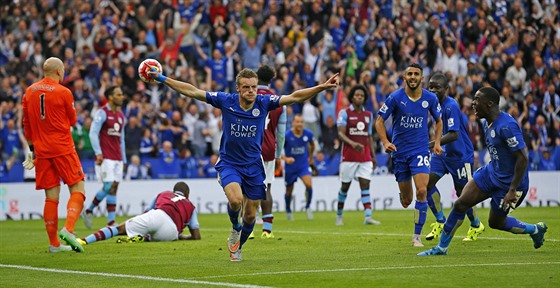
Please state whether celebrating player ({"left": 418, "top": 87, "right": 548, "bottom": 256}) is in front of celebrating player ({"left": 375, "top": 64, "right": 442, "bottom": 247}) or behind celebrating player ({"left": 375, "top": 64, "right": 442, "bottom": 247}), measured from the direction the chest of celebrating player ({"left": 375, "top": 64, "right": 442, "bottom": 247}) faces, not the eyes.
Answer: in front

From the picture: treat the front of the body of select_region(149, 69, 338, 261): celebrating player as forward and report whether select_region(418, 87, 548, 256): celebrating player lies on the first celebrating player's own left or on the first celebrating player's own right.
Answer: on the first celebrating player's own left

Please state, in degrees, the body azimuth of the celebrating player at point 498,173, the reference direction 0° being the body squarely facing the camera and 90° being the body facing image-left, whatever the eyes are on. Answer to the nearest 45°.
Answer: approximately 90°

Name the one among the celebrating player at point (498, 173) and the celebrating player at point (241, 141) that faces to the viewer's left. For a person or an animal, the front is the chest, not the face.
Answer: the celebrating player at point (498, 173)

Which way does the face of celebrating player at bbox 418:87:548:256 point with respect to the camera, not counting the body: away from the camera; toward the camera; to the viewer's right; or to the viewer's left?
to the viewer's left

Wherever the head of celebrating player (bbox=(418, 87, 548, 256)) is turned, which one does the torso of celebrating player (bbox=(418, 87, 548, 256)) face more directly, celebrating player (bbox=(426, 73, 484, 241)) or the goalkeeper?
the goalkeeper

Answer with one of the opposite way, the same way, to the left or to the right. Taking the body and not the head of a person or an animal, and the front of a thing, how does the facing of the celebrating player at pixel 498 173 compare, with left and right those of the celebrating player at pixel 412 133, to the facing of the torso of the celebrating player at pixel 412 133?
to the right

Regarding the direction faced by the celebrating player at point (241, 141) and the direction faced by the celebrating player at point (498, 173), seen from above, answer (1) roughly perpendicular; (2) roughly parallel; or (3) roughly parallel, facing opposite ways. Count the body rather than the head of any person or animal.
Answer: roughly perpendicular

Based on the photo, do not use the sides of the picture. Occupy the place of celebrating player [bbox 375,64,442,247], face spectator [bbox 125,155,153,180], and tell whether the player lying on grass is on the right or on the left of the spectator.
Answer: left
